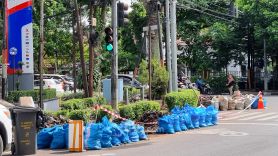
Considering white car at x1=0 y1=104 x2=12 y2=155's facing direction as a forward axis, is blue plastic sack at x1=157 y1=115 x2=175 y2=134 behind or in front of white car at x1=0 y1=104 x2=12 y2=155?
in front

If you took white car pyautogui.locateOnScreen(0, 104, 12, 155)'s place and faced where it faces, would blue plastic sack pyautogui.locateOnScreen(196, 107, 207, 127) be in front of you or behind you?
in front
